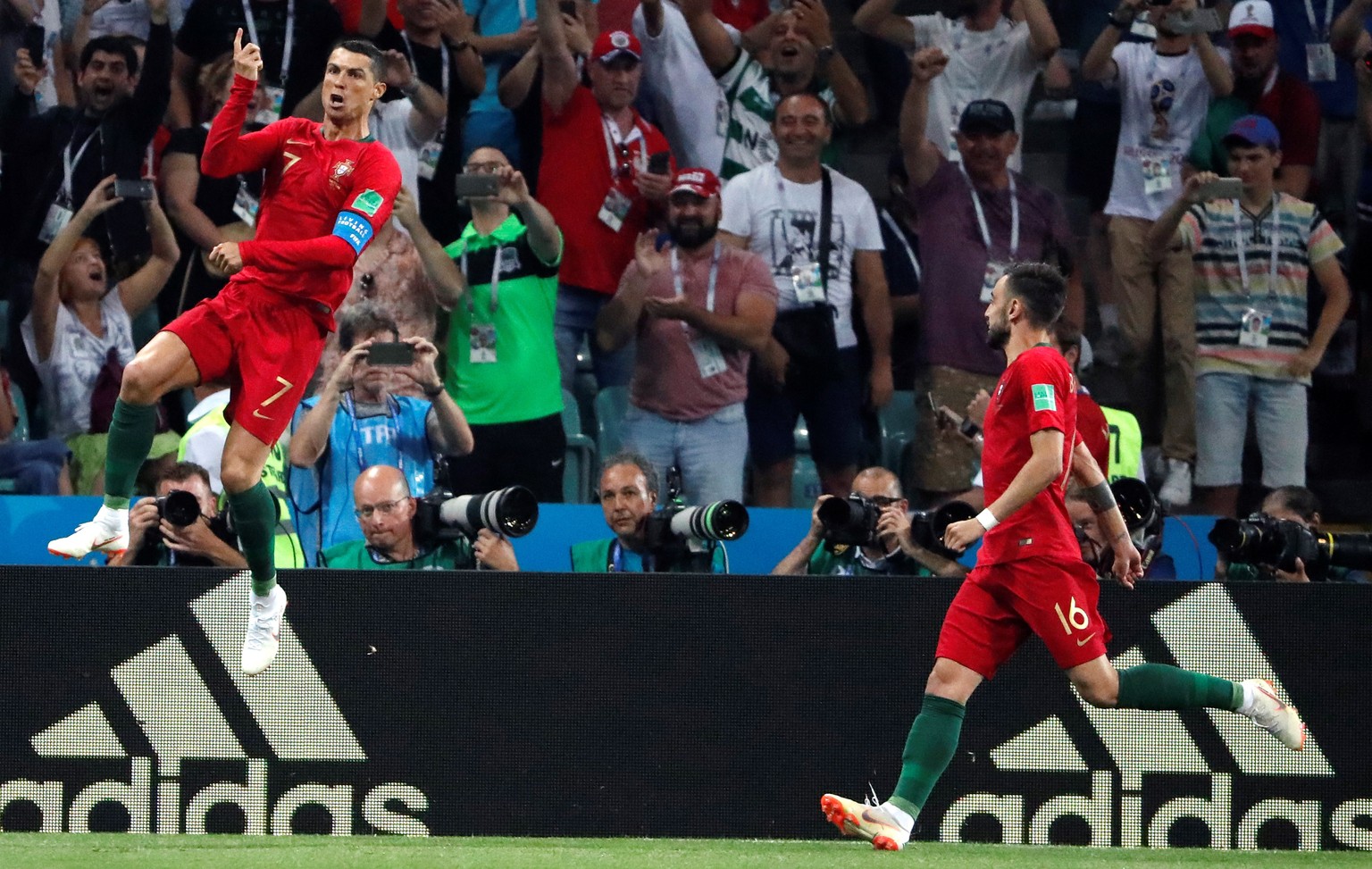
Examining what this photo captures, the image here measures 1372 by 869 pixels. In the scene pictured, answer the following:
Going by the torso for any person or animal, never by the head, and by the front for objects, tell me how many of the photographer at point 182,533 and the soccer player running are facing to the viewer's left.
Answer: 1

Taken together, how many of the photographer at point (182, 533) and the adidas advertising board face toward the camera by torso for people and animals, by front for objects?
2

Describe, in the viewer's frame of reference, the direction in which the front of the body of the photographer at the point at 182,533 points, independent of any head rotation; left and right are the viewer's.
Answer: facing the viewer

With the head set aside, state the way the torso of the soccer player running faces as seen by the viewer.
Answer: to the viewer's left

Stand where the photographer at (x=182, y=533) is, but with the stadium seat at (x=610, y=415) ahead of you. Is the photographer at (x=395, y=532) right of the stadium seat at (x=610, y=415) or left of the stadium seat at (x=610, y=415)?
right

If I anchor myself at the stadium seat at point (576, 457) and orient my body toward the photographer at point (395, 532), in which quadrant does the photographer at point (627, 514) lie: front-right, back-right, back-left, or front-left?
front-left

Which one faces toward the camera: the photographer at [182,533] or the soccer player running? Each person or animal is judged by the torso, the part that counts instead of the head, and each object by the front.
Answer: the photographer

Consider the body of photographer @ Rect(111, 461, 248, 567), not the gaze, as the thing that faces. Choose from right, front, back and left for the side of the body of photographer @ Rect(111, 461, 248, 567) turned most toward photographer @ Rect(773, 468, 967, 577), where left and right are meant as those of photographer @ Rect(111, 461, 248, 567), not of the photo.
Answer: left

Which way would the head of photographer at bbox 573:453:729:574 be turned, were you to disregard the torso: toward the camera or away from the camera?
toward the camera

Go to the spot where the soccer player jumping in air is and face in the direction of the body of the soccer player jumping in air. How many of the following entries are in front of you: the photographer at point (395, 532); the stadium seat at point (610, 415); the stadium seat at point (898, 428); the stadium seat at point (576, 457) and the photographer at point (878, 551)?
0

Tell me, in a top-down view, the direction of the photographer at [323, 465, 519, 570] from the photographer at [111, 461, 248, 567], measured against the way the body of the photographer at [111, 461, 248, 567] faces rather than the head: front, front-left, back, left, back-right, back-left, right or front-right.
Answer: left

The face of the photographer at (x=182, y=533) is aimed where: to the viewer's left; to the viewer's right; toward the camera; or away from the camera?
toward the camera

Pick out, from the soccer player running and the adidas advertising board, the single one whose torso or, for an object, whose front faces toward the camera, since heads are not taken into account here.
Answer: the adidas advertising board

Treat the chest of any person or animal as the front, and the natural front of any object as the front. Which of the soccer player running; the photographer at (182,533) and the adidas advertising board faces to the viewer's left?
the soccer player running

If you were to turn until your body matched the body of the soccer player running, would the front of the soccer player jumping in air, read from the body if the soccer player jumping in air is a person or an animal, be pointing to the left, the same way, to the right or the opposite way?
to the left

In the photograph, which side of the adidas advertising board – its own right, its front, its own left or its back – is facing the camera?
front

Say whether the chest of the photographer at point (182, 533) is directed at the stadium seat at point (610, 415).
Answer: no

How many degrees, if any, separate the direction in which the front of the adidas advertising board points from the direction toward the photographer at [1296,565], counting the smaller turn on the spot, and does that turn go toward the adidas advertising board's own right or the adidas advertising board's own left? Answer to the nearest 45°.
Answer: approximately 90° to the adidas advertising board's own left
